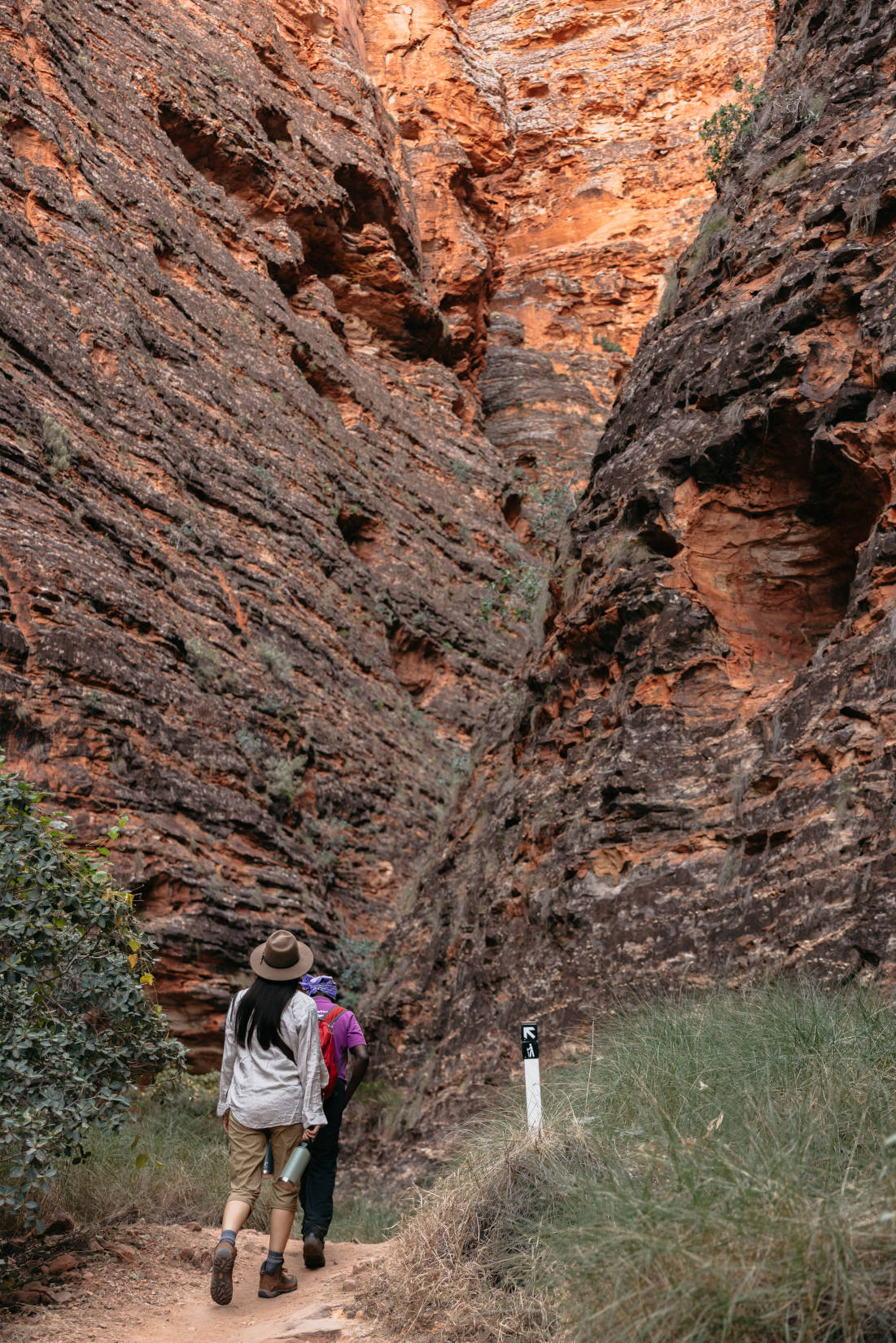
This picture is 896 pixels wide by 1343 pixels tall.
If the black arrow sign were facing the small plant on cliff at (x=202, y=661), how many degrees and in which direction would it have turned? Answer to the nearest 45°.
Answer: approximately 135° to its right

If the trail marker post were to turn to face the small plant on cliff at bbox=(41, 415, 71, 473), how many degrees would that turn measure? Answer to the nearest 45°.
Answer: approximately 135° to its right

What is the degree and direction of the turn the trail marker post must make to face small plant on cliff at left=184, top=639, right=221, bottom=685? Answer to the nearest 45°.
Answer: approximately 135° to its right

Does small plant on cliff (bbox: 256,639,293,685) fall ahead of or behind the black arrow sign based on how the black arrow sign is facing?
behind

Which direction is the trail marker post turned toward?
toward the camera

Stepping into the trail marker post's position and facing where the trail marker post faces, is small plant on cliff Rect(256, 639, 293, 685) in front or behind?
behind

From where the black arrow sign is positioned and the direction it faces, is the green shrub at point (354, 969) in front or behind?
behind
